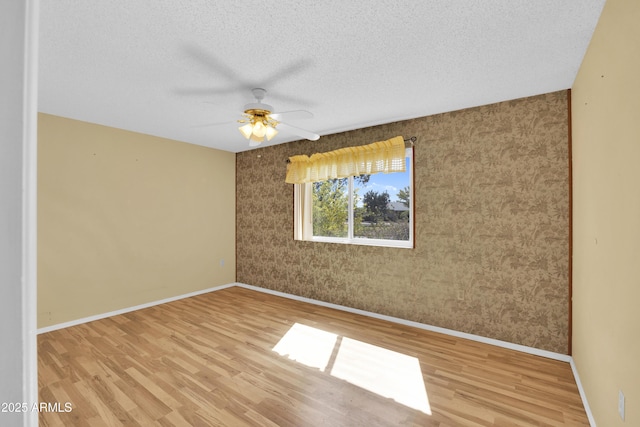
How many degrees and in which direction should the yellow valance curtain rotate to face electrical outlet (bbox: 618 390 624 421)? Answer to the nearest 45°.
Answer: approximately 90° to its left

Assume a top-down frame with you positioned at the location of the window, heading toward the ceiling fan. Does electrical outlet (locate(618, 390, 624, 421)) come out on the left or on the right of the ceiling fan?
left

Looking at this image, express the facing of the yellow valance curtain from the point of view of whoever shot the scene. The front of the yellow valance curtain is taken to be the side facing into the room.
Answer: facing the viewer and to the left of the viewer

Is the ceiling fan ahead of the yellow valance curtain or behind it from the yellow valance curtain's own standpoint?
ahead
